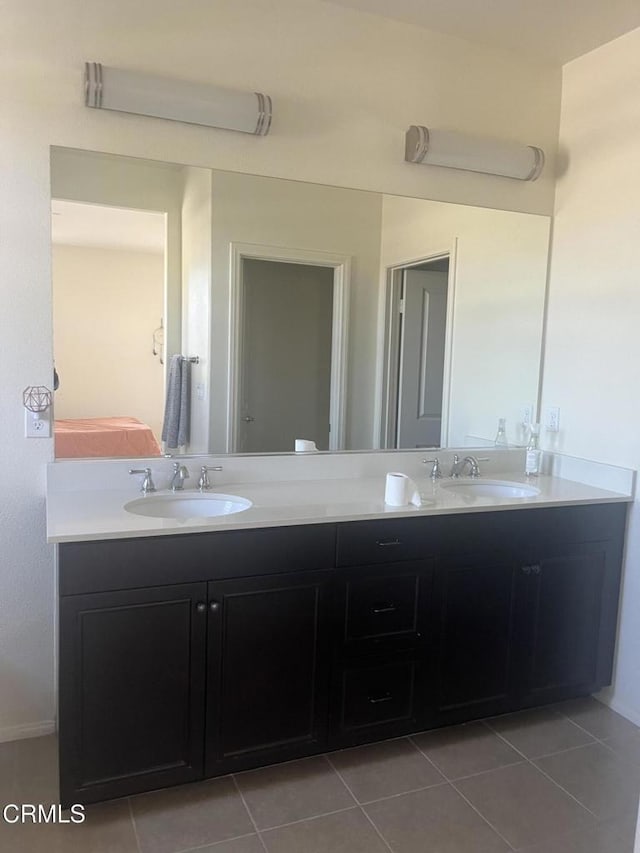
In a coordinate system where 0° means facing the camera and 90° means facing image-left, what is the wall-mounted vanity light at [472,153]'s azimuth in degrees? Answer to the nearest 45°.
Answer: approximately 315°

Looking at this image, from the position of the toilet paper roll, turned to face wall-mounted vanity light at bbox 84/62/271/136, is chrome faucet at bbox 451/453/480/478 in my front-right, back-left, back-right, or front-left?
back-right

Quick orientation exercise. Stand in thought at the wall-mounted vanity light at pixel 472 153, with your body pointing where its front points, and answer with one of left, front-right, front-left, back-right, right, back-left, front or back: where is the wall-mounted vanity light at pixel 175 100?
right

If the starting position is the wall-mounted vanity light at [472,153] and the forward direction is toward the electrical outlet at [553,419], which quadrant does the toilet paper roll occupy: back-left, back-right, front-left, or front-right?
back-right
